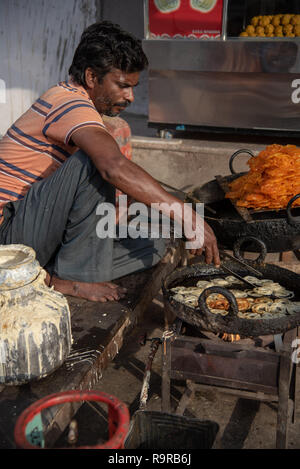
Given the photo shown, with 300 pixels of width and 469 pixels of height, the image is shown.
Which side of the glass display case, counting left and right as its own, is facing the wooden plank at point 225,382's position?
front

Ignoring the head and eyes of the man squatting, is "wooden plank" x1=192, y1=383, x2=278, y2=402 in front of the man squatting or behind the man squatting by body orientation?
in front

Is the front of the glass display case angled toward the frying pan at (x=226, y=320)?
yes

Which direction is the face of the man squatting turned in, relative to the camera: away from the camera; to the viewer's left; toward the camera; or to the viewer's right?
to the viewer's right

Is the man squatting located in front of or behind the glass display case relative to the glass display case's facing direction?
in front

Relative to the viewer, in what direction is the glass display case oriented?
toward the camera

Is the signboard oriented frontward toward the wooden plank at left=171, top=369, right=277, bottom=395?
yes

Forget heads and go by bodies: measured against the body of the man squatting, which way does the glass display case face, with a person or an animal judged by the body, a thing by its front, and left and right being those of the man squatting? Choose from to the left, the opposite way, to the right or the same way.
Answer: to the right

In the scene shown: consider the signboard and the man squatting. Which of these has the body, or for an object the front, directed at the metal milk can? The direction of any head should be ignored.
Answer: the signboard

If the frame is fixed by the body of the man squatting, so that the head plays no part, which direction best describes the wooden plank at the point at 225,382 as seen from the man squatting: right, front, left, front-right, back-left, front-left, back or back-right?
front-right

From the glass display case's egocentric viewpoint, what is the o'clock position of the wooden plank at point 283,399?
The wooden plank is roughly at 12 o'clock from the glass display case.

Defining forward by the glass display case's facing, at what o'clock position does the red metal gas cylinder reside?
The red metal gas cylinder is roughly at 12 o'clock from the glass display case.

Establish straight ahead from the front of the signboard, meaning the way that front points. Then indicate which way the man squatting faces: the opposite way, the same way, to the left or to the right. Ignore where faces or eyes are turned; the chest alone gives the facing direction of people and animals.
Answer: to the left

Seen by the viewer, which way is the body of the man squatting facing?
to the viewer's right

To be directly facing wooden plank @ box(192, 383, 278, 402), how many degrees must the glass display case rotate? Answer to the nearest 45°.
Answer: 0° — it already faces it

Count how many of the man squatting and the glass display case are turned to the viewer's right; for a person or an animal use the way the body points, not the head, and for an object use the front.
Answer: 1

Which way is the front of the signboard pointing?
toward the camera
